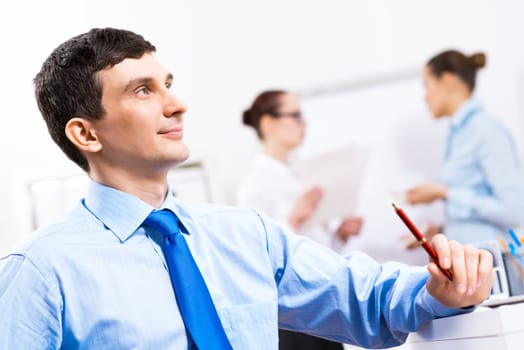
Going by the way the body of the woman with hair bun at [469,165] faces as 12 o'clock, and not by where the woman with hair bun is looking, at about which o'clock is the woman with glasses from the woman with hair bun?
The woman with glasses is roughly at 12 o'clock from the woman with hair bun.

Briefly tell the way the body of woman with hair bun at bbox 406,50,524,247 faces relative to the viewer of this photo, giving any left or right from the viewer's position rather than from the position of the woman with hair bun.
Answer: facing to the left of the viewer

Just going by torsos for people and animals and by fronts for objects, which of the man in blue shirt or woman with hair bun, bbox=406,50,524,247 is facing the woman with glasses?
the woman with hair bun

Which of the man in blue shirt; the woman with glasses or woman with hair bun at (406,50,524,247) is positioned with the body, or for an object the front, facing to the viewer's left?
the woman with hair bun

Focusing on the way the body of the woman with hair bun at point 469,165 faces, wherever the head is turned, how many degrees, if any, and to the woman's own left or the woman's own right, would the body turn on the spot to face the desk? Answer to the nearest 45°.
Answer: approximately 90° to the woman's own left

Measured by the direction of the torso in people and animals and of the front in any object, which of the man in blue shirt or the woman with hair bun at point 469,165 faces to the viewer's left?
the woman with hair bun

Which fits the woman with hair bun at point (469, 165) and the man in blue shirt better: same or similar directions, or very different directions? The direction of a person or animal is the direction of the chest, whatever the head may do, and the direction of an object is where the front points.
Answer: very different directions

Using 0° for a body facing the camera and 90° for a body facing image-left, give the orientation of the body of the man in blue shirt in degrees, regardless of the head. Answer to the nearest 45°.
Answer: approximately 315°

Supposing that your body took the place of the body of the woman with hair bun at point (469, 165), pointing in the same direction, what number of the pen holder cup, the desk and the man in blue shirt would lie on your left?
3

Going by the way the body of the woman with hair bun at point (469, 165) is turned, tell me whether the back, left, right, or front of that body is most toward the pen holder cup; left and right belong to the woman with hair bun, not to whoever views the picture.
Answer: left

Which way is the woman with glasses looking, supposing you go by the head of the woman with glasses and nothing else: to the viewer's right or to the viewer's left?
to the viewer's right
